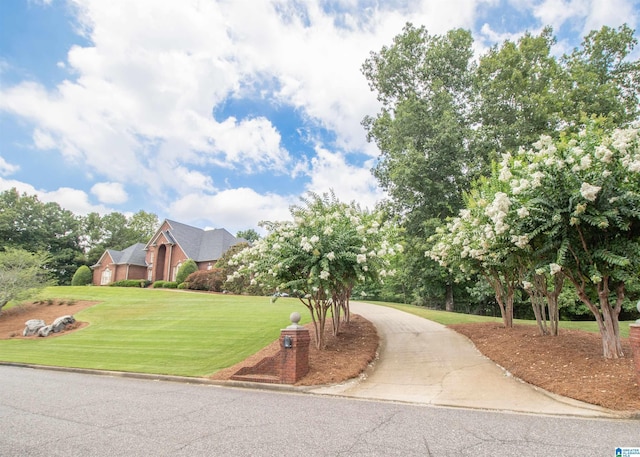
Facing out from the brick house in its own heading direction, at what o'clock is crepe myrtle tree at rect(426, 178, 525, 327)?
The crepe myrtle tree is roughly at 10 o'clock from the brick house.

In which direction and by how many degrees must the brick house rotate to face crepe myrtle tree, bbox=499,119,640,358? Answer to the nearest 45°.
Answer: approximately 45° to its left

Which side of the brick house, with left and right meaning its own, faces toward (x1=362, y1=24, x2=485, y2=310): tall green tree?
left

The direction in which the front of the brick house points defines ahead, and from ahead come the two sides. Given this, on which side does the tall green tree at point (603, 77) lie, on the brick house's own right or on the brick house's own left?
on the brick house's own left

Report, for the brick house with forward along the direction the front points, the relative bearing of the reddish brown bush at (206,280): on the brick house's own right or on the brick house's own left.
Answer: on the brick house's own left

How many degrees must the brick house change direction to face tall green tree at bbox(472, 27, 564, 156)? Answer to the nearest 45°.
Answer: approximately 90° to its left

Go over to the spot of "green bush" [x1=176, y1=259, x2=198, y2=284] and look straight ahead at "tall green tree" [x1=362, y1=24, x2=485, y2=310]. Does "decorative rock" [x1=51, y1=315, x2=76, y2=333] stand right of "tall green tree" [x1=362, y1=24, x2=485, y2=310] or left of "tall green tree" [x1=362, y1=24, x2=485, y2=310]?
right

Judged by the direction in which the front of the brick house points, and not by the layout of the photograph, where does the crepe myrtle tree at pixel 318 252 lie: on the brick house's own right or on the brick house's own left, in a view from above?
on the brick house's own left

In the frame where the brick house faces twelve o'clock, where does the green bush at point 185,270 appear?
The green bush is roughly at 10 o'clock from the brick house.

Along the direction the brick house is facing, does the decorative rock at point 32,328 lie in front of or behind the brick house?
in front

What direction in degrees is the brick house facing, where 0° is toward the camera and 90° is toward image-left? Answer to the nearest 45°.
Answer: approximately 45°
